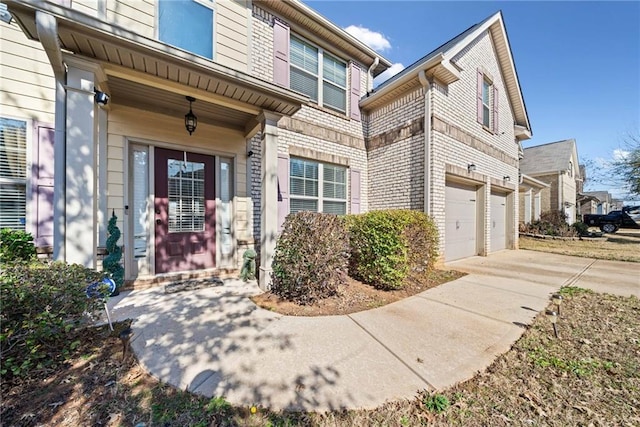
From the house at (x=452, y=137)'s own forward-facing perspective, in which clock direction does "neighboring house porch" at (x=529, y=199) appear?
The neighboring house porch is roughly at 8 o'clock from the house.

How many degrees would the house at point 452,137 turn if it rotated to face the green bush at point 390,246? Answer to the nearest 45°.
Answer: approximately 45° to its right

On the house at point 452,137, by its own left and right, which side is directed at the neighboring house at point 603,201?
left

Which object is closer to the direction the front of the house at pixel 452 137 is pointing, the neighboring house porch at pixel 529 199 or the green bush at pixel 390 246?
the green bush

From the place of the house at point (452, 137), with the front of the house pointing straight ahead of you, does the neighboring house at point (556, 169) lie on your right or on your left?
on your left

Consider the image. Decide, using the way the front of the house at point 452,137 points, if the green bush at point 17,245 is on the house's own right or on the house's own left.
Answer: on the house's own right

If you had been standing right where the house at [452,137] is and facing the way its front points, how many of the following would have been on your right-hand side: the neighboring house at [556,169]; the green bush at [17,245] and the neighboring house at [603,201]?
1

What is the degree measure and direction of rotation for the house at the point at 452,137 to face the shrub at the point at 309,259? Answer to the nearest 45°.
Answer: approximately 90° to its right
